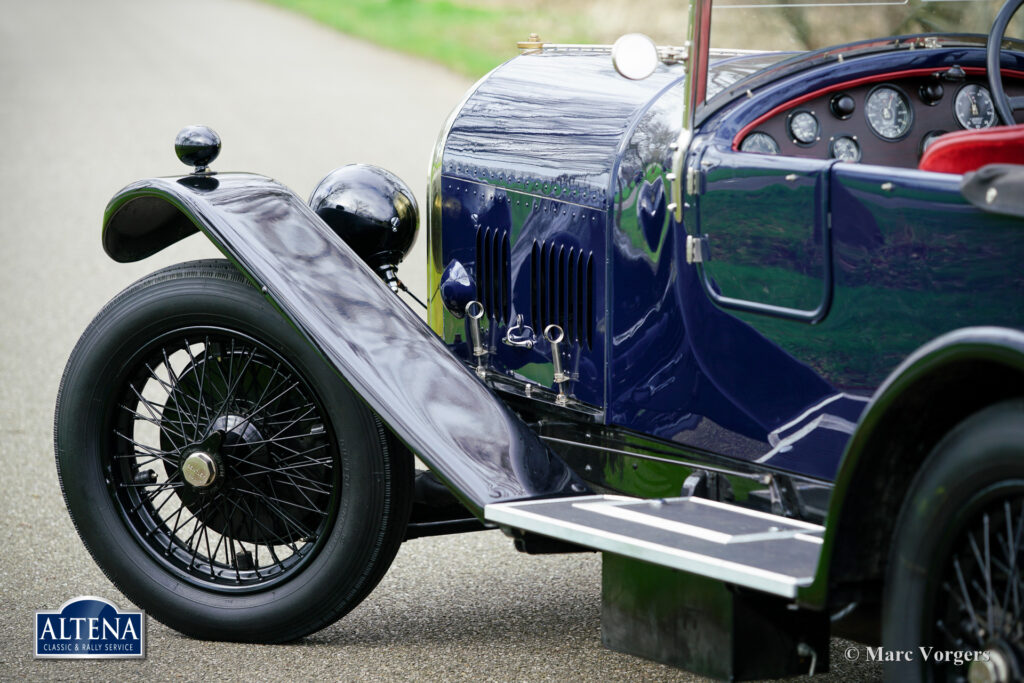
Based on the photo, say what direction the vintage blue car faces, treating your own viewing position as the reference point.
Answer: facing away from the viewer and to the left of the viewer
